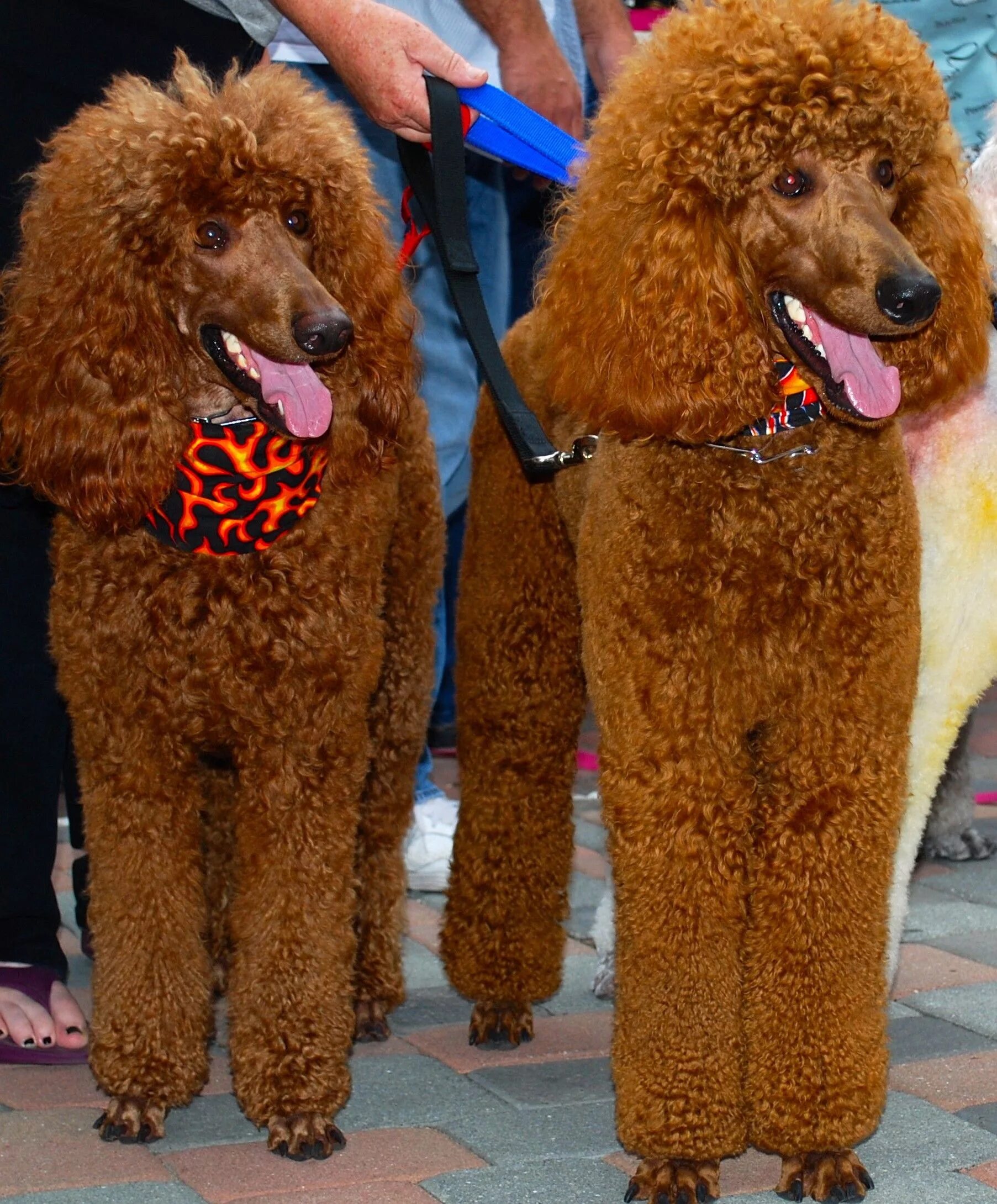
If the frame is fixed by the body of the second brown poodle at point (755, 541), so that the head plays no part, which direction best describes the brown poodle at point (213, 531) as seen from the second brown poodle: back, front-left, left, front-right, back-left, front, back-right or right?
right

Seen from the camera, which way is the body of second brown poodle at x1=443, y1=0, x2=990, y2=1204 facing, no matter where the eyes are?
toward the camera

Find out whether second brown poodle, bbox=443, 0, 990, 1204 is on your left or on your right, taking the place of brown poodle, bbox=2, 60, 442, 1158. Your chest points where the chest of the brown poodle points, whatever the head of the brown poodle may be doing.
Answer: on your left

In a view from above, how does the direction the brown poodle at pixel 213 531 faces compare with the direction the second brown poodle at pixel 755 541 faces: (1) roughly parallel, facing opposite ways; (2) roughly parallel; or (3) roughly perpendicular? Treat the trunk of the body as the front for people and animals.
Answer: roughly parallel

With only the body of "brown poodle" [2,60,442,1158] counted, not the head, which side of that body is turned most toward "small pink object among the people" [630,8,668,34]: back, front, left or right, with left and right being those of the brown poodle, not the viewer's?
back

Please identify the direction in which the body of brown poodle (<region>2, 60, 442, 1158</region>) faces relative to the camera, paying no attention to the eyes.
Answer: toward the camera

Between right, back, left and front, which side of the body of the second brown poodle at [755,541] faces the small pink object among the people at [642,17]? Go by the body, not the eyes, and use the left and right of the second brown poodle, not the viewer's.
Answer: back

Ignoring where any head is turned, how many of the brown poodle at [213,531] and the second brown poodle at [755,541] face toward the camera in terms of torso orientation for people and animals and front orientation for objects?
2
